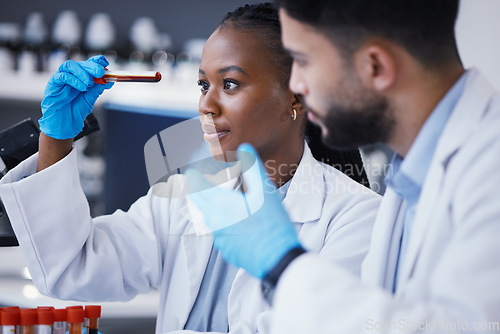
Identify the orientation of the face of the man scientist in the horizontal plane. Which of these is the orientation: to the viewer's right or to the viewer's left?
to the viewer's left

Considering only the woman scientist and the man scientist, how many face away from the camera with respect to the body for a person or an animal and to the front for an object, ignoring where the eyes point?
0

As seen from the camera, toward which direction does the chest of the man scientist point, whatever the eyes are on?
to the viewer's left

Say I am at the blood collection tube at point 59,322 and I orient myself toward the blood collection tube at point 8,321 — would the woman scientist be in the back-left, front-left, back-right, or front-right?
back-right
